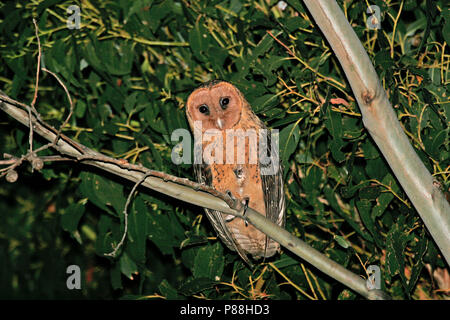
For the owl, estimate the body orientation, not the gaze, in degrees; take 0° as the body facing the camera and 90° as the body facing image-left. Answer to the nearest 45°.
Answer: approximately 0°
